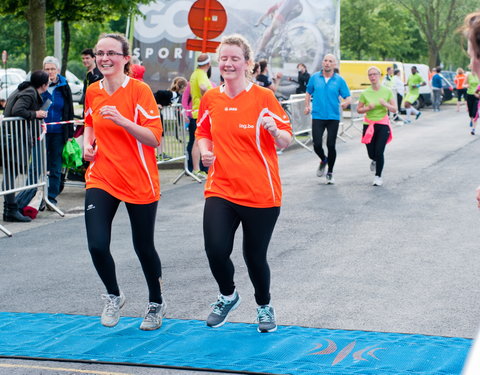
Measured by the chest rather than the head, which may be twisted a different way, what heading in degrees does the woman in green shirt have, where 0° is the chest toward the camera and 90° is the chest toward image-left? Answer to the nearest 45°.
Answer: approximately 0°

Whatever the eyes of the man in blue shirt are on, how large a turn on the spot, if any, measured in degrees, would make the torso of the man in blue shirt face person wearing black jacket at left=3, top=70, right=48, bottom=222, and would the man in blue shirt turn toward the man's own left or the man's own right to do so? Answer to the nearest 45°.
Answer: approximately 45° to the man's own right

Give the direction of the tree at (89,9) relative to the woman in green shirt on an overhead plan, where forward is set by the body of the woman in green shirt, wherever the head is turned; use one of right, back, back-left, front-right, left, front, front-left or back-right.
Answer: back-right

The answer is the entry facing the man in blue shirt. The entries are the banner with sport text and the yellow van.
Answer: the banner with sport text

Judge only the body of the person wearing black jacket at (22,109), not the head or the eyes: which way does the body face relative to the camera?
to the viewer's right

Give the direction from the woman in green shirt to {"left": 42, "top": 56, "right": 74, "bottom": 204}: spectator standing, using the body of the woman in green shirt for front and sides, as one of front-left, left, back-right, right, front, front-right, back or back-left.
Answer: front-right
